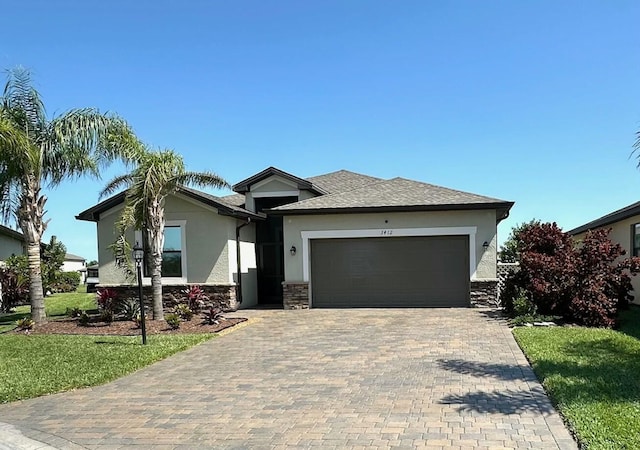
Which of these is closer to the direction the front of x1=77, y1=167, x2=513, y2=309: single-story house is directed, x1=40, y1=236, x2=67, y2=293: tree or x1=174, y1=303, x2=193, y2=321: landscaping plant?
the landscaping plant

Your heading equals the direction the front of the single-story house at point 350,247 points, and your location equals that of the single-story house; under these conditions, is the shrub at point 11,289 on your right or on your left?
on your right

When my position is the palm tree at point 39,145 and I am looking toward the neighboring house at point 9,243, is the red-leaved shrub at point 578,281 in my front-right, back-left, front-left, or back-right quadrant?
back-right

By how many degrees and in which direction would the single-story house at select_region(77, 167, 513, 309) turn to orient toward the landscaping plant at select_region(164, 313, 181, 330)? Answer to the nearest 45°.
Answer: approximately 45° to its right

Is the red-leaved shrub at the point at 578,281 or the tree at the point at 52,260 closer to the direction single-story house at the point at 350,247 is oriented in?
the red-leaved shrub

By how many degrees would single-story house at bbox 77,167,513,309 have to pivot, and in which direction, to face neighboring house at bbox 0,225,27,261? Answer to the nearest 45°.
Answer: approximately 135° to its right

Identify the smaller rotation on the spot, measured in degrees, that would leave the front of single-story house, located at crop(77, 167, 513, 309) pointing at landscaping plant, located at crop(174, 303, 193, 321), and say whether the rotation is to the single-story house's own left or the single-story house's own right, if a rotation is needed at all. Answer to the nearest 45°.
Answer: approximately 45° to the single-story house's own right

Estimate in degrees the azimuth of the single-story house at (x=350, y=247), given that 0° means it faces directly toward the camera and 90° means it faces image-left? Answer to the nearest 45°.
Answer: approximately 0°
